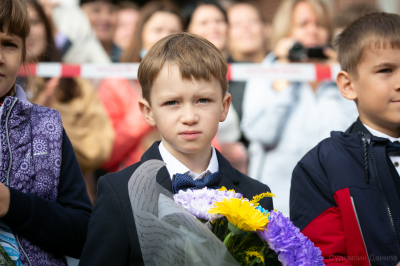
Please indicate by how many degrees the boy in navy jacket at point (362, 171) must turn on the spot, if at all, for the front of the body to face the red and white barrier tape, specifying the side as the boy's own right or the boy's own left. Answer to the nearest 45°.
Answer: approximately 180°

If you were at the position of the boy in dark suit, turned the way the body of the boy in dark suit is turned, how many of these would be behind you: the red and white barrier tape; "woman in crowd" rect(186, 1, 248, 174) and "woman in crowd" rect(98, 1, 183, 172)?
3

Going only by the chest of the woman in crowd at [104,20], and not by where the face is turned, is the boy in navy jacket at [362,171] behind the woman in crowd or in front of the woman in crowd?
in front

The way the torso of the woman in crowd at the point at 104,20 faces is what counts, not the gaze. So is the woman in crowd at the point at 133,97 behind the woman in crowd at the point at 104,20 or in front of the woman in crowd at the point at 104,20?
in front

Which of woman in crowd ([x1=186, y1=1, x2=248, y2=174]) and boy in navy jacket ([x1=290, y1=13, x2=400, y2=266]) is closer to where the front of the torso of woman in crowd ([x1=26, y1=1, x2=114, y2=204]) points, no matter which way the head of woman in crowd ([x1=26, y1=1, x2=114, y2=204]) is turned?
the boy in navy jacket

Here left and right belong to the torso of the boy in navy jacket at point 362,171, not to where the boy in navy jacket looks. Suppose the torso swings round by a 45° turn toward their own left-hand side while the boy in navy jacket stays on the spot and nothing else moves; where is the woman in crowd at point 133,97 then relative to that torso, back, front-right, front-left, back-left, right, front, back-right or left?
back-left

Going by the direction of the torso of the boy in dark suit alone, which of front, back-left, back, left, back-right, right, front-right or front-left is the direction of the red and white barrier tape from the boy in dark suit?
back
